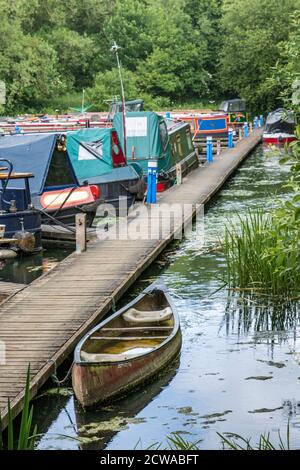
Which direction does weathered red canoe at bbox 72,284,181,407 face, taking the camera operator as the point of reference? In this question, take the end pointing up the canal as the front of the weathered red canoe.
facing away from the viewer and to the right of the viewer

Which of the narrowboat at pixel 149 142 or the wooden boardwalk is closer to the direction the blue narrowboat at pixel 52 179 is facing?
the wooden boardwalk

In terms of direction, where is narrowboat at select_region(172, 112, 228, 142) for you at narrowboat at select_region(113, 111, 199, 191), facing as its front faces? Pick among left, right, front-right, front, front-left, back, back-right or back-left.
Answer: front-left

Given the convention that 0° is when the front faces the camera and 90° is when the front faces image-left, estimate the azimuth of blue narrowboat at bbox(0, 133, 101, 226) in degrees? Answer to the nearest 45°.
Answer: approximately 315°

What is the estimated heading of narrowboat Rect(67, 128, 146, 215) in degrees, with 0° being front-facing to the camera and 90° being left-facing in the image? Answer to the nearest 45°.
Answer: approximately 315°

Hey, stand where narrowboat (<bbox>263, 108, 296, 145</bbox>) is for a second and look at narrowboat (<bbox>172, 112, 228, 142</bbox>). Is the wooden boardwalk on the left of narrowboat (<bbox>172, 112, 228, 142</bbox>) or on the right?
left

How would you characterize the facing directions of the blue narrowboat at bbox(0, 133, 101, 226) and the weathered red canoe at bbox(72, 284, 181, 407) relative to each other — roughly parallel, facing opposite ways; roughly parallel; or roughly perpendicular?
roughly perpendicular

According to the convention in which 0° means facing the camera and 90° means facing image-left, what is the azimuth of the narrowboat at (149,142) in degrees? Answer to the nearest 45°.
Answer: approximately 225°

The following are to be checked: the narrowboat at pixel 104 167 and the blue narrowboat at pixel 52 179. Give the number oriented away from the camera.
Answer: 0

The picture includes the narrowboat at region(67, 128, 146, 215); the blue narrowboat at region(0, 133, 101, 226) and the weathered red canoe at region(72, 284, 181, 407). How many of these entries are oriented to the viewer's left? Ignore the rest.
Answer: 0
